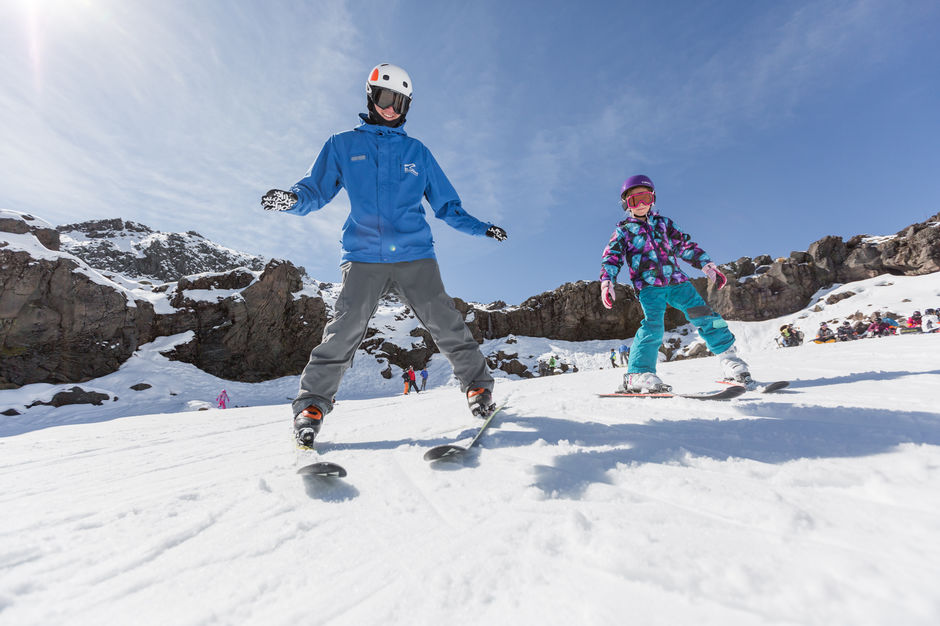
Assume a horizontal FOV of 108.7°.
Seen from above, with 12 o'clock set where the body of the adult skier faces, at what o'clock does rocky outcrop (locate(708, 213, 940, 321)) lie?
The rocky outcrop is roughly at 8 o'clock from the adult skier.

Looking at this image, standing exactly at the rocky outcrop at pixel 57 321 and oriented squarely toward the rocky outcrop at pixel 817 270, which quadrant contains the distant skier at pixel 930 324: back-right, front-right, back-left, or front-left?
front-right

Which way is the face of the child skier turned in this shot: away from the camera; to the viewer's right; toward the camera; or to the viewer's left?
toward the camera

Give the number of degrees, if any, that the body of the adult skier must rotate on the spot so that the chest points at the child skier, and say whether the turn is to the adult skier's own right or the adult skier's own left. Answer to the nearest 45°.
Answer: approximately 90° to the adult skier's own left

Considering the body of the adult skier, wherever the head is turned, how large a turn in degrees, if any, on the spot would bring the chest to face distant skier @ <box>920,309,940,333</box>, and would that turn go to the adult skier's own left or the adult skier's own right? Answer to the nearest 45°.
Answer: approximately 90° to the adult skier's own left

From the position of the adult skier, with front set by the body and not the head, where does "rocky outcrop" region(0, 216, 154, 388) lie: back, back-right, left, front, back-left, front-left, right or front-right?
back-right

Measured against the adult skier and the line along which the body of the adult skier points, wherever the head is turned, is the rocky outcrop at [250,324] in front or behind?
behind

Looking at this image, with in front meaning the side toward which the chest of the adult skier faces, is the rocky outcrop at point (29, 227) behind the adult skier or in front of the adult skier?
behind

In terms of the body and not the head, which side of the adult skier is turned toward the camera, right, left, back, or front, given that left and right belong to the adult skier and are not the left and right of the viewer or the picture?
front
